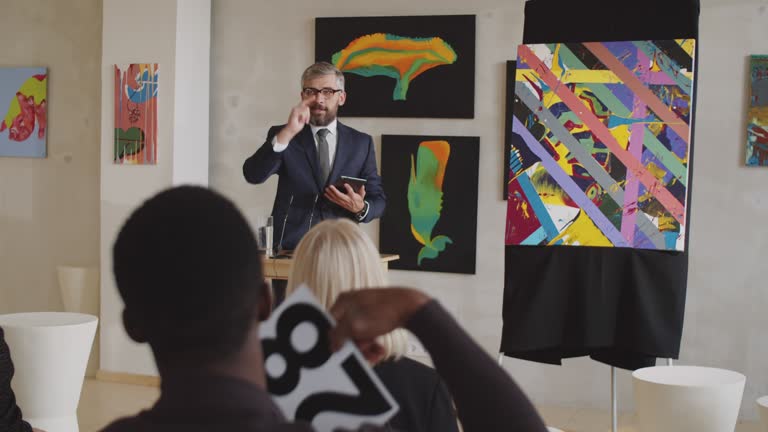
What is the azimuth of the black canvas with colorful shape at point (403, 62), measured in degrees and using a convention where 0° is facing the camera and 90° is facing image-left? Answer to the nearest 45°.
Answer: approximately 0°

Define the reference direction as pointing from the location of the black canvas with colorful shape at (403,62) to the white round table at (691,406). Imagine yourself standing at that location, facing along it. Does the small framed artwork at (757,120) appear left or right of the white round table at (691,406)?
left

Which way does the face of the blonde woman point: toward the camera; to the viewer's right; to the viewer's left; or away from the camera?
away from the camera

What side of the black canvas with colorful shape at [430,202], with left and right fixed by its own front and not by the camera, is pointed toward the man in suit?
front

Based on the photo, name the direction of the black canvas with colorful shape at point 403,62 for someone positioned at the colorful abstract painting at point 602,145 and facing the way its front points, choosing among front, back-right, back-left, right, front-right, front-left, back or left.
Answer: back-right

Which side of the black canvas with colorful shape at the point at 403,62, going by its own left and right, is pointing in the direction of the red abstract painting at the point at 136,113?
right

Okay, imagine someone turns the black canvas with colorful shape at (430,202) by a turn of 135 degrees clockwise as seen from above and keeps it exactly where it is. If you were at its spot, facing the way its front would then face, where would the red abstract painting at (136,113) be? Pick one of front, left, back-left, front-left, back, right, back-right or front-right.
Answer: front-left

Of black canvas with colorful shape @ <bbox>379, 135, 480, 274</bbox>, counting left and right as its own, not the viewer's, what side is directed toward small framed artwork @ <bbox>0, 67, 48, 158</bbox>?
right

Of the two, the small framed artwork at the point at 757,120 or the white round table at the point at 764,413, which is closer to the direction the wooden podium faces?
the white round table

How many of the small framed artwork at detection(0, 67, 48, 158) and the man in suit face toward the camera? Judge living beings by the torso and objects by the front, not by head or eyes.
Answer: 2
